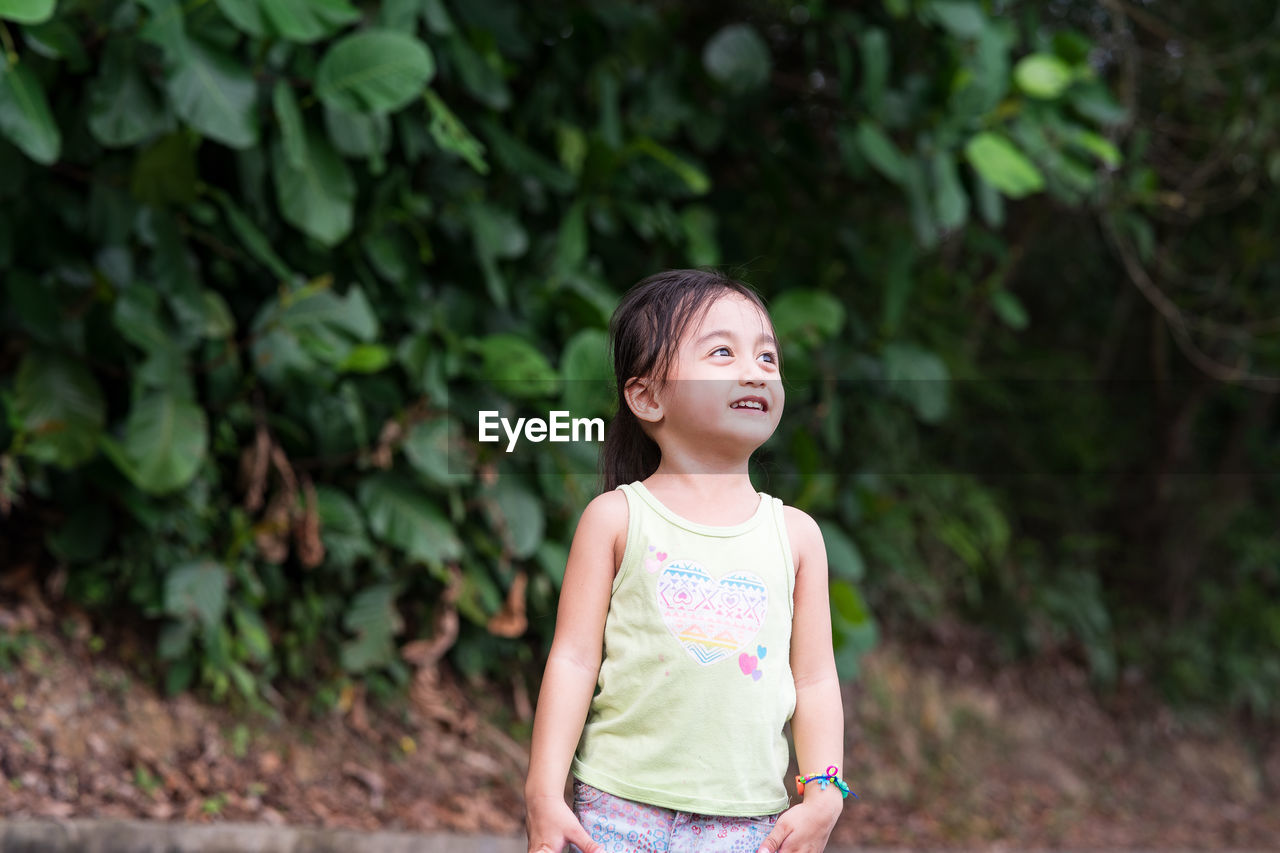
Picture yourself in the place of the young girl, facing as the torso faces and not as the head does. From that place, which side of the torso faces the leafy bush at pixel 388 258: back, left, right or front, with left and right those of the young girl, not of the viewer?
back

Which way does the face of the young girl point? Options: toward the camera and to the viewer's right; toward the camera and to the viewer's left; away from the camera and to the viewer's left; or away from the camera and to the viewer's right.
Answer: toward the camera and to the viewer's right

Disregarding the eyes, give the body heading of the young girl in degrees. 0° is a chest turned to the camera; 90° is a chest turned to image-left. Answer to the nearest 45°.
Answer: approximately 0°
